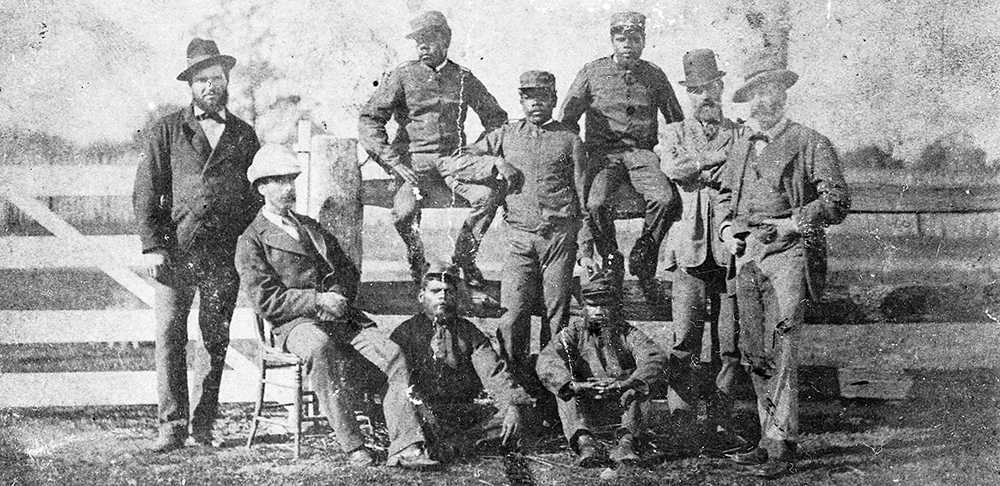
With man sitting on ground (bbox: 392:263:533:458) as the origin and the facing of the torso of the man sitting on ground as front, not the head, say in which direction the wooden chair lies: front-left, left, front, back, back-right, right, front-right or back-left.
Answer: right

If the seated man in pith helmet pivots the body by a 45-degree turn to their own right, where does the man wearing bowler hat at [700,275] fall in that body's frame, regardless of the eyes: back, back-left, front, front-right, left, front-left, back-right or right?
left

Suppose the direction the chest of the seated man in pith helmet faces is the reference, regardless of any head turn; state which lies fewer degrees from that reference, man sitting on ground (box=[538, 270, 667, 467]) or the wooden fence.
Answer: the man sitting on ground

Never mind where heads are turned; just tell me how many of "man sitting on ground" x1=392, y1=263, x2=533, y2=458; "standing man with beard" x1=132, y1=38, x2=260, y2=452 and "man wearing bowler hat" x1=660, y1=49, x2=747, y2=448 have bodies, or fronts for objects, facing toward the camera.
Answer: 3

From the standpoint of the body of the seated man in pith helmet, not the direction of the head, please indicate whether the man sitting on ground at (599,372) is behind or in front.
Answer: in front

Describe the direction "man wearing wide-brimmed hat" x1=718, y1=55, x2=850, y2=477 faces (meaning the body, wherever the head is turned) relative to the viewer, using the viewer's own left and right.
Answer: facing the viewer and to the left of the viewer

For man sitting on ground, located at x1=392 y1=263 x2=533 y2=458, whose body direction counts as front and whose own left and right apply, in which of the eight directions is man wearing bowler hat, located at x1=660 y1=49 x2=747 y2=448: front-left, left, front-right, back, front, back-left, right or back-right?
left

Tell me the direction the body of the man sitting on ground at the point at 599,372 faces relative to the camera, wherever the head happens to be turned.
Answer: toward the camera

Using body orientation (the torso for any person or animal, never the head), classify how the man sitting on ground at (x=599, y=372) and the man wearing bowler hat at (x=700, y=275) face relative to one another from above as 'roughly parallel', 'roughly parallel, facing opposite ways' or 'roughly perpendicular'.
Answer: roughly parallel

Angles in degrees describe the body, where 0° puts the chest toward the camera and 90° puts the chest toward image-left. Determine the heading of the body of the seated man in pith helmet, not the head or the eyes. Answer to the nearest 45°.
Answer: approximately 315°

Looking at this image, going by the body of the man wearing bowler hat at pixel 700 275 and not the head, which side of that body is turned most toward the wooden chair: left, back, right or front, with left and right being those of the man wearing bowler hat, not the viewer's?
right

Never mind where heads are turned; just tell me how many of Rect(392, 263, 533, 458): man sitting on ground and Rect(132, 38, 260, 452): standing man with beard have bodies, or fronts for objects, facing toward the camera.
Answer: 2

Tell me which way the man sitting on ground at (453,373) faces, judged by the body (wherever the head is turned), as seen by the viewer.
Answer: toward the camera

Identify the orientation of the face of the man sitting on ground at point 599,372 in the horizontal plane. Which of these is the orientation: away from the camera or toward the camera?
toward the camera

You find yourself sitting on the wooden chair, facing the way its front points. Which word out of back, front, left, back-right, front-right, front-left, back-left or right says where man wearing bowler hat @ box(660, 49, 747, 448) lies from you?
front-left

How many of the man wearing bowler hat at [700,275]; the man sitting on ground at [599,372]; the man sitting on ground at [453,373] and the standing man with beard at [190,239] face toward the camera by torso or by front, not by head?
4
